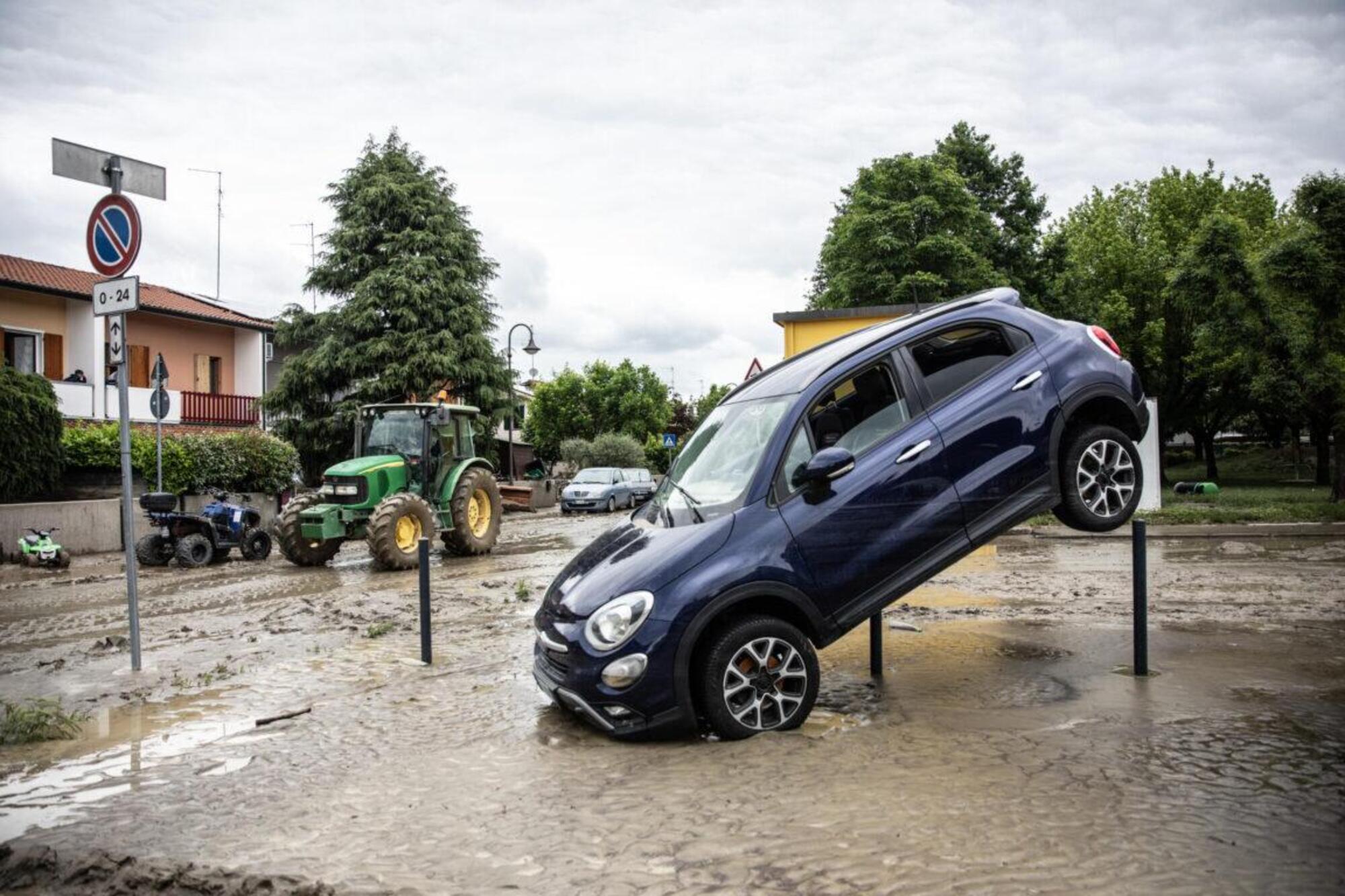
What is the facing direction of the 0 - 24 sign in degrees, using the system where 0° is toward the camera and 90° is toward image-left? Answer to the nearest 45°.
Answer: approximately 45°

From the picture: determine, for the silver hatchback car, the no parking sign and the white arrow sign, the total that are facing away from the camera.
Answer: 0

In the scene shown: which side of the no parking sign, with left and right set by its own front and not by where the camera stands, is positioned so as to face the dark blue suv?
left

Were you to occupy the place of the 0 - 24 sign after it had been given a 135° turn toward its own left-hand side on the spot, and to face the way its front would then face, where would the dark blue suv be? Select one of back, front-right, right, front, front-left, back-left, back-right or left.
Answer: front-right

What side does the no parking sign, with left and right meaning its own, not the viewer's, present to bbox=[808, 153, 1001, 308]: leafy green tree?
back

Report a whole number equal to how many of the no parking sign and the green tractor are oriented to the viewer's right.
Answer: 0

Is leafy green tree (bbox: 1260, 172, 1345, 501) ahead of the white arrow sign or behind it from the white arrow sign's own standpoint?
behind

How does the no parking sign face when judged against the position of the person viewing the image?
facing the viewer and to the left of the viewer

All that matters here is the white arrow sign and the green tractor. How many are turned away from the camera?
0

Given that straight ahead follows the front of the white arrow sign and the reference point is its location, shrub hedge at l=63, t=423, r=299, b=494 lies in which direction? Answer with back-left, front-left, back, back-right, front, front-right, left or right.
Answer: back-right

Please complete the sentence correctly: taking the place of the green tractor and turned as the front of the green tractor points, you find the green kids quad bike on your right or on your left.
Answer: on your right

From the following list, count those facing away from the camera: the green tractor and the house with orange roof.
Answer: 0

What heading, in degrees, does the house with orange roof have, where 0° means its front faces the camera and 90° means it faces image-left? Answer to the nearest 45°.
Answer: approximately 315°
